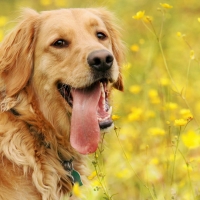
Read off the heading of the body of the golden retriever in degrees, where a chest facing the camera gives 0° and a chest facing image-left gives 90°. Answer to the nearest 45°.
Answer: approximately 315°

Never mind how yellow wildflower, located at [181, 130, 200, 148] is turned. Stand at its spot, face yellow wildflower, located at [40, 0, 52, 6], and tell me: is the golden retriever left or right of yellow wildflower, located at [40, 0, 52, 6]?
left

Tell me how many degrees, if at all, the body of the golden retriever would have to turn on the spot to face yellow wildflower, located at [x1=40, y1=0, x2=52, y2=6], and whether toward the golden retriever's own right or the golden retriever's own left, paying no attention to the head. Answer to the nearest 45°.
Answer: approximately 135° to the golden retriever's own left

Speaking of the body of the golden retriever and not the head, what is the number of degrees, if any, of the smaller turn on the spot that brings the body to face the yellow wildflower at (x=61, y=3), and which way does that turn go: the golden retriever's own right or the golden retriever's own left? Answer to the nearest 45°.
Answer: approximately 135° to the golden retriever's own left
